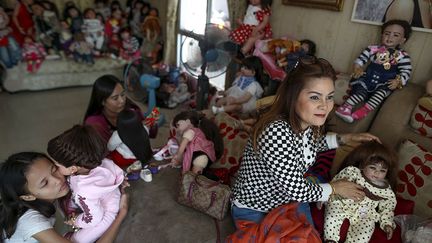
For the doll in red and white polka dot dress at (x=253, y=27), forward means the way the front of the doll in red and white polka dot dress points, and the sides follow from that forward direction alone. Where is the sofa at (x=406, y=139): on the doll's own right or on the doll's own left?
on the doll's own left

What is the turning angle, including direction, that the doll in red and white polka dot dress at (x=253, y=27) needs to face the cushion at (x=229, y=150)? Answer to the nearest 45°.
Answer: approximately 45° to its left

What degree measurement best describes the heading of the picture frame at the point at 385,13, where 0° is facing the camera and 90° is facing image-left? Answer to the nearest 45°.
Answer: approximately 0°
